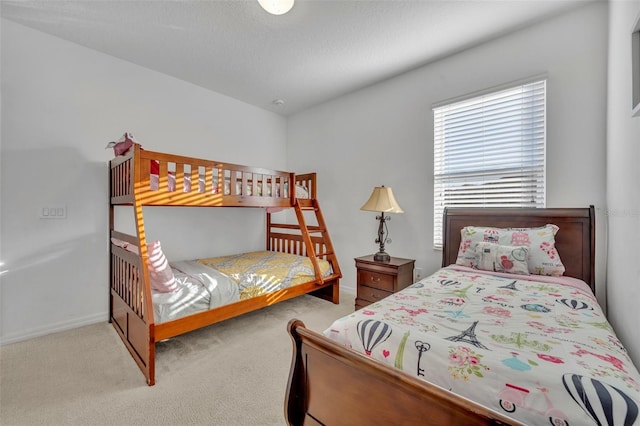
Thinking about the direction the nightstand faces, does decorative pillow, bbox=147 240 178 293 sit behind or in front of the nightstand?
in front

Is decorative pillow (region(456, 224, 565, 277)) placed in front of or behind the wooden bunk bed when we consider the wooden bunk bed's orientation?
in front

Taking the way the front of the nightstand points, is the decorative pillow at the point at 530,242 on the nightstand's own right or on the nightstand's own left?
on the nightstand's own left

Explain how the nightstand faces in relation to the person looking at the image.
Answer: facing the viewer and to the left of the viewer

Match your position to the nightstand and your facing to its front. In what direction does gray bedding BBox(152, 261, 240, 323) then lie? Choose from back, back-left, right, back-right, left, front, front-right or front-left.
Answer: front
